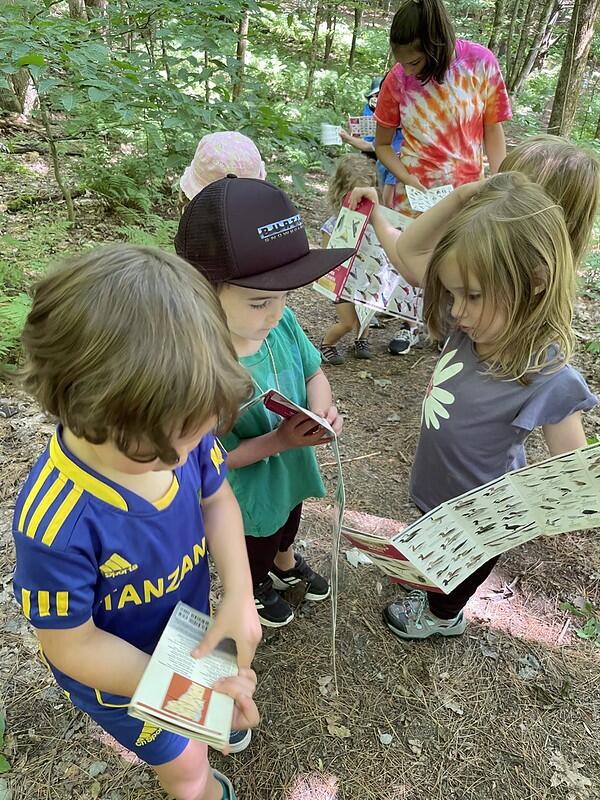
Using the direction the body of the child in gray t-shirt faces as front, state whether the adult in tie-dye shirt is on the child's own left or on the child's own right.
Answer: on the child's own right

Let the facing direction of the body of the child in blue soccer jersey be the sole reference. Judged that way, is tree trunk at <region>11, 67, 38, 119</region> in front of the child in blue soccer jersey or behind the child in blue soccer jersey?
behind

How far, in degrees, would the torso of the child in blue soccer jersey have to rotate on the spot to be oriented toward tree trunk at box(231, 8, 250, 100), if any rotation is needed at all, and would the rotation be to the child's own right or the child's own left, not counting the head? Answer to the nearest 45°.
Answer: approximately 135° to the child's own left

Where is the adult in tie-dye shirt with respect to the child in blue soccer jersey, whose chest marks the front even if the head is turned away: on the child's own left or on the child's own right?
on the child's own left

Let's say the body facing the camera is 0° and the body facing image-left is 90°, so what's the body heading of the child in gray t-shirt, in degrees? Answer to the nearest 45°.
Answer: approximately 45°

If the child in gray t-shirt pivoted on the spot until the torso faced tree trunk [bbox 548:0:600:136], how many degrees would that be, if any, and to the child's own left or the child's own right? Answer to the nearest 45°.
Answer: approximately 135° to the child's own right

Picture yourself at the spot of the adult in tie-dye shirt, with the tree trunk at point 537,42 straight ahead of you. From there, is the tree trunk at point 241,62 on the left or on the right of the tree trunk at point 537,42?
left

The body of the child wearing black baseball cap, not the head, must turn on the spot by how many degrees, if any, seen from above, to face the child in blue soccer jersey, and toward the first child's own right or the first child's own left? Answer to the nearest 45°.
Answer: approximately 45° to the first child's own right

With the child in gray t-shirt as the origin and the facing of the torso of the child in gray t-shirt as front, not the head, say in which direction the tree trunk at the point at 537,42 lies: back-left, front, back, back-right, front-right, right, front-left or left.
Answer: back-right

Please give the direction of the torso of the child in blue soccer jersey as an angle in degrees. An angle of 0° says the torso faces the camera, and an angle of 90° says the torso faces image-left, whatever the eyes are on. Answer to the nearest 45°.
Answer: approximately 315°

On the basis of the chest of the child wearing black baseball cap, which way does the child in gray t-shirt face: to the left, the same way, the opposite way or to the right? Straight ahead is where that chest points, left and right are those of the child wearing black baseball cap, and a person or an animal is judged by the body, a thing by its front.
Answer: to the right
